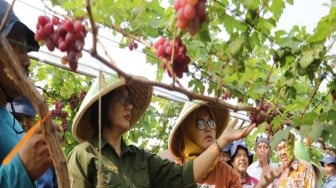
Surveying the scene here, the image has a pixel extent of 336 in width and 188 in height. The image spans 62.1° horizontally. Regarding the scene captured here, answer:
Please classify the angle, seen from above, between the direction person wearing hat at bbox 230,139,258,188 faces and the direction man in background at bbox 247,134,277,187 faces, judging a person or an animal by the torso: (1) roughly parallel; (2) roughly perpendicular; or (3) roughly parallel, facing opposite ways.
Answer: roughly parallel

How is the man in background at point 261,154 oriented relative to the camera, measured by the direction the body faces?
toward the camera

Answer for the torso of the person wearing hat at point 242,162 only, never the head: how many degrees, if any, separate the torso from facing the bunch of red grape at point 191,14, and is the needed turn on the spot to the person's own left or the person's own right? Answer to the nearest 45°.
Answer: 0° — they already face it

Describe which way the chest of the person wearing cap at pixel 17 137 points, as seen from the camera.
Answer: to the viewer's right

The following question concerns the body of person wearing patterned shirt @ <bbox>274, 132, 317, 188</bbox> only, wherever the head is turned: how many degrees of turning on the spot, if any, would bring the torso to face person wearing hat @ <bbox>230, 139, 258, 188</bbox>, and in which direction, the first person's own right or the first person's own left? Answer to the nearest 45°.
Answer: approximately 45° to the first person's own right

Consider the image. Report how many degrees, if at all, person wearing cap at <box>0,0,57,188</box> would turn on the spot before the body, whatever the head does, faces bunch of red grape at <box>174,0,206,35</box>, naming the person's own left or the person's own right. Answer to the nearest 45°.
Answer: approximately 45° to the person's own right

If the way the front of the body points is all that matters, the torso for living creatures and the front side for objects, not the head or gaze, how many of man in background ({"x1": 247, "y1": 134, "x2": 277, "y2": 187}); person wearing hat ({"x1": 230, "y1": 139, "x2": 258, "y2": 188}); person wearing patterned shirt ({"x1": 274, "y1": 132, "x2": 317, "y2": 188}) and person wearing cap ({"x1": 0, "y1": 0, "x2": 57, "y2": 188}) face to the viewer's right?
1

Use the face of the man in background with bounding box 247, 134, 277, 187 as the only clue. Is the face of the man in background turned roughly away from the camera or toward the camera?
toward the camera

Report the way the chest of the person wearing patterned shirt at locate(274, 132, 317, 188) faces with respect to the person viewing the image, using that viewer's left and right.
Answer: facing the viewer and to the left of the viewer

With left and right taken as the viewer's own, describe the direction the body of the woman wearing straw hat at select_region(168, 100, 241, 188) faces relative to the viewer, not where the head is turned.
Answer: facing the viewer and to the right of the viewer

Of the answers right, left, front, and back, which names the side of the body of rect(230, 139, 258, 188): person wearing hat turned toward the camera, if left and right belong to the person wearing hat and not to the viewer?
front
